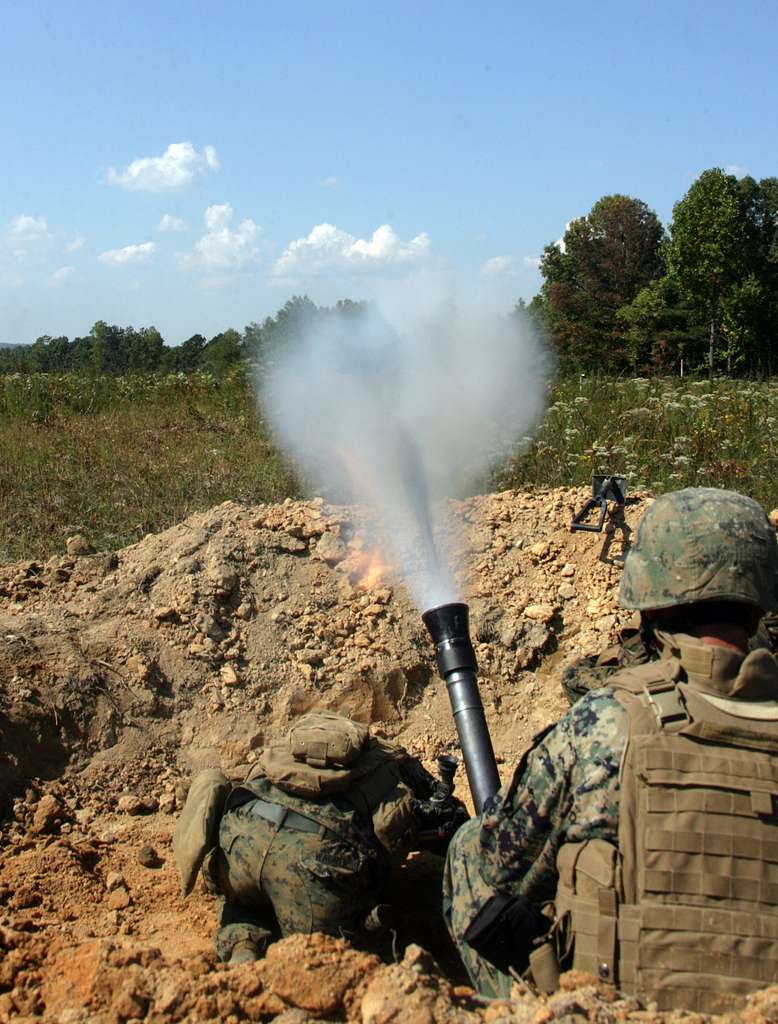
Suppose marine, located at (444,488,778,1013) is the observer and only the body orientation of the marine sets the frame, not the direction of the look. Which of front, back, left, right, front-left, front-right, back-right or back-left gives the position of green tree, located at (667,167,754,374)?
front

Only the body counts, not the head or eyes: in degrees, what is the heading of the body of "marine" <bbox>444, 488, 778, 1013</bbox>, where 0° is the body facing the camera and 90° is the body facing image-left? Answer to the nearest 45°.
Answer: approximately 180°

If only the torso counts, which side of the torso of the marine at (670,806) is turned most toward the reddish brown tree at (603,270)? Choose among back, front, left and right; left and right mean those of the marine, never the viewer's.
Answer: front

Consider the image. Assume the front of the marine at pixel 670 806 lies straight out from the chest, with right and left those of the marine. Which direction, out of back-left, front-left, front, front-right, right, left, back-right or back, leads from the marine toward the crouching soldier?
front-left

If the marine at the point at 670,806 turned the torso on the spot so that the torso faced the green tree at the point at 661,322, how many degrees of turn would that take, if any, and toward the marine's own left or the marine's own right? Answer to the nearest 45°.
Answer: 0° — they already face it
